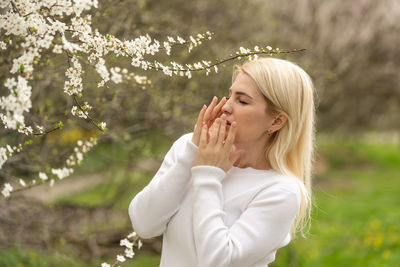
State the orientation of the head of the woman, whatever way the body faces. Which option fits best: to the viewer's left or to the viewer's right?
to the viewer's left

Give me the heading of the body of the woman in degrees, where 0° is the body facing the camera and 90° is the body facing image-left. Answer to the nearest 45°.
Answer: approximately 45°
